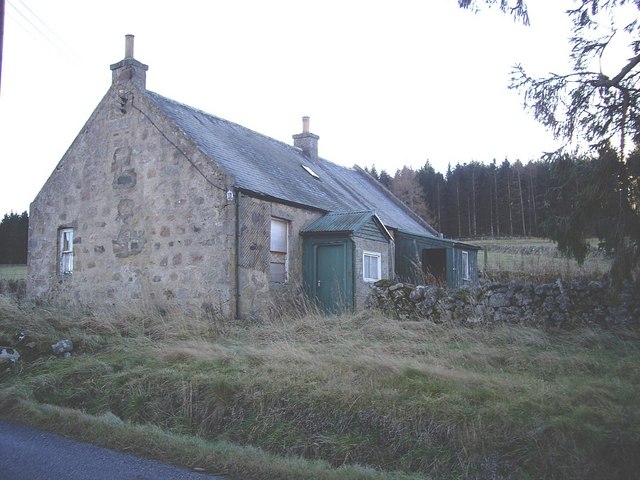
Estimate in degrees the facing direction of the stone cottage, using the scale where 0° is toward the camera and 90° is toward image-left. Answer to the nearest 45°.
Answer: approximately 315°

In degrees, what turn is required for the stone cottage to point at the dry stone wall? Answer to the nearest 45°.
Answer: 0° — it already faces it
